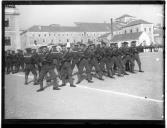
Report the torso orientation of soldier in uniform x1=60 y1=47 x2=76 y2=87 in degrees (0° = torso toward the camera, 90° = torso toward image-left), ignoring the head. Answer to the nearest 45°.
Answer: approximately 0°
